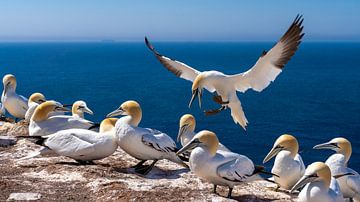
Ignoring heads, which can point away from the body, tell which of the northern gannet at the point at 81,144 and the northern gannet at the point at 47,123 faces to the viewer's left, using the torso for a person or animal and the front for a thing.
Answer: the northern gannet at the point at 47,123

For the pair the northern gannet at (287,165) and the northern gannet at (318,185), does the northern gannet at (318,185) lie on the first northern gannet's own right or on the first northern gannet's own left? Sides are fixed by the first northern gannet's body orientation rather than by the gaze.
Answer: on the first northern gannet's own left

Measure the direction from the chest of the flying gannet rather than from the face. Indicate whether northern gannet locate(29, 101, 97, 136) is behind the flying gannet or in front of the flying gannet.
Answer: in front

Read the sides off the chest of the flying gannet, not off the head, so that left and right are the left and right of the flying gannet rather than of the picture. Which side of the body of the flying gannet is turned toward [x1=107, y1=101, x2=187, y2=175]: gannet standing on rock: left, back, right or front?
front

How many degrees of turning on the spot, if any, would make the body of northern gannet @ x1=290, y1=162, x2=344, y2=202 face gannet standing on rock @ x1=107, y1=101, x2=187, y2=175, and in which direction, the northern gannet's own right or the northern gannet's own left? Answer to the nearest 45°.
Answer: approximately 45° to the northern gannet's own right

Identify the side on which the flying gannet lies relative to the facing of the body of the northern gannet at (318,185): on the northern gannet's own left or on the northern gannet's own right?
on the northern gannet's own right

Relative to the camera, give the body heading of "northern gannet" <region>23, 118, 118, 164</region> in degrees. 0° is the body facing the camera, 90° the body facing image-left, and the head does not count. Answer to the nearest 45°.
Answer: approximately 270°

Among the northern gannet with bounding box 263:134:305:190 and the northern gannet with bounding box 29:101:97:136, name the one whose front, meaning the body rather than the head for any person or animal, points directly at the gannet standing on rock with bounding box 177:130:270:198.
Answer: the northern gannet with bounding box 263:134:305:190

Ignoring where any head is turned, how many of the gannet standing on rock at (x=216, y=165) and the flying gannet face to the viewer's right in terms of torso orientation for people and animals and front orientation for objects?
0

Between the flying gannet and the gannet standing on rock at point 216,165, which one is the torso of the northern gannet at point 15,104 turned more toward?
the gannet standing on rock

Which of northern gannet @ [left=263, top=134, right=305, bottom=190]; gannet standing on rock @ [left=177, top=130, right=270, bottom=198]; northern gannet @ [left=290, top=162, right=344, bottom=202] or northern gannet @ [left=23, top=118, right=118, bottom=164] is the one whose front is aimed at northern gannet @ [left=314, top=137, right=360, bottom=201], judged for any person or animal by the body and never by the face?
northern gannet @ [left=23, top=118, right=118, bottom=164]

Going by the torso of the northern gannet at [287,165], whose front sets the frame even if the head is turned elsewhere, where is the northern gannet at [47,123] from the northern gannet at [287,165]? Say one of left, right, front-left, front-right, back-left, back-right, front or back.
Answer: front-right

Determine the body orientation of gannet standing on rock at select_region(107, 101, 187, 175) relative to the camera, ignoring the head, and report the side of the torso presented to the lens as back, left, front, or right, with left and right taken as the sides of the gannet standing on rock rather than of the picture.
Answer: left

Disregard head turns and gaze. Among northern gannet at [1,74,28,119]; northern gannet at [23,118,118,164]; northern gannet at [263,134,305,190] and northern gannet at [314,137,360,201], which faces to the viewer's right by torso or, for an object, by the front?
northern gannet at [23,118,118,164]
